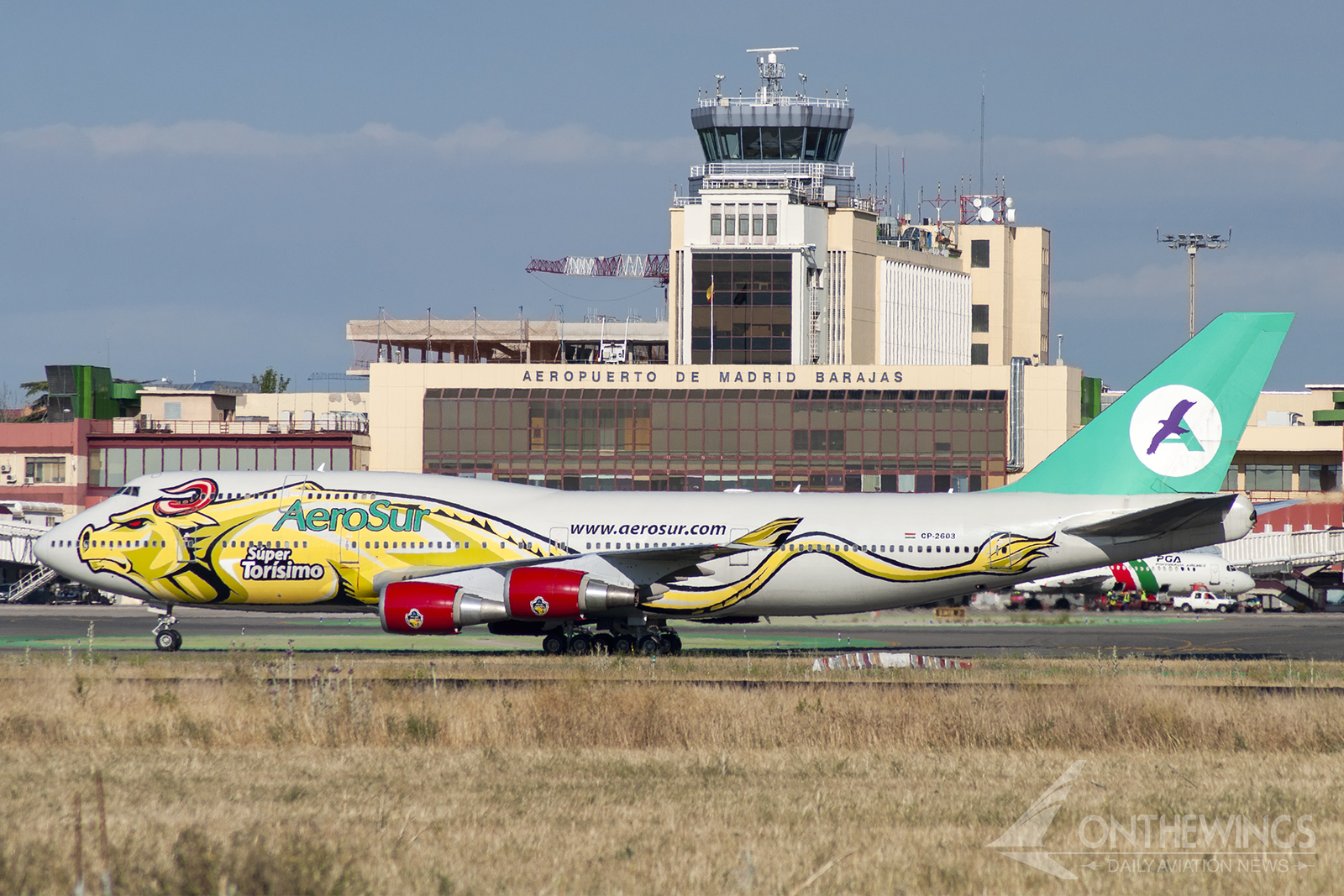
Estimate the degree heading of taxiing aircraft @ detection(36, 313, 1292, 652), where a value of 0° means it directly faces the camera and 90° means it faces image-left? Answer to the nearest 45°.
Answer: approximately 90°
